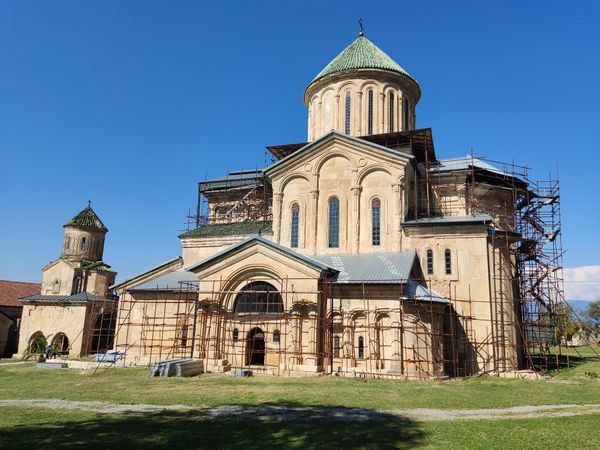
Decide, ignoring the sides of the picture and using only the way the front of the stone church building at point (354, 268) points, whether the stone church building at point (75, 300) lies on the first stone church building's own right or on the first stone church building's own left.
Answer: on the first stone church building's own right

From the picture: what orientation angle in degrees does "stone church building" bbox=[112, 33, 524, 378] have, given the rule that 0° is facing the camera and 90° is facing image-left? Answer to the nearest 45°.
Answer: approximately 0°

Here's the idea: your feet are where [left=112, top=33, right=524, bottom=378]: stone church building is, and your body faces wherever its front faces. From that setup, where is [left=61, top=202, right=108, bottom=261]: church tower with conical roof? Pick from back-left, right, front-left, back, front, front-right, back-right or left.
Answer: back-right
